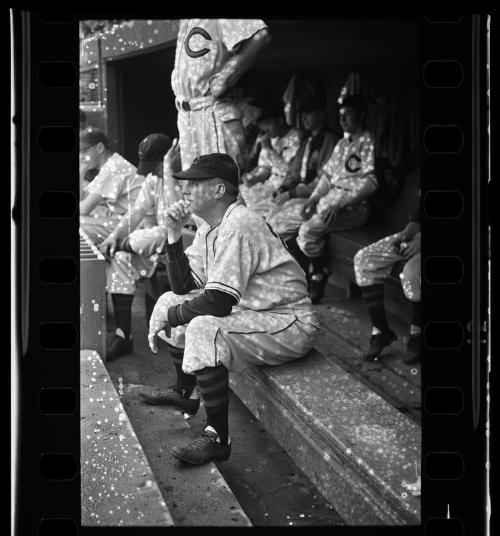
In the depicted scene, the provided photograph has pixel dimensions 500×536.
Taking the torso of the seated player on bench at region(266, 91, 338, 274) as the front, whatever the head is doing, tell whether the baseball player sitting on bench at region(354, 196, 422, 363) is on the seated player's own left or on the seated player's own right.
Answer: on the seated player's own left

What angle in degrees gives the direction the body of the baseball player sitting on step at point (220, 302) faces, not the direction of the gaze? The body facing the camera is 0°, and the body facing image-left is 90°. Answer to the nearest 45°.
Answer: approximately 90°

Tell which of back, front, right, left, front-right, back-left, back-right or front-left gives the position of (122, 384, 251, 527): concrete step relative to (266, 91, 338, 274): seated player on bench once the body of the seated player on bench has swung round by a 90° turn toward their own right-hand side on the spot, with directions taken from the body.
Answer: back-left

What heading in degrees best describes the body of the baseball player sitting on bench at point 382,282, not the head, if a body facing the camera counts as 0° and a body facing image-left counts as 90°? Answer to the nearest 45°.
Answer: approximately 45°

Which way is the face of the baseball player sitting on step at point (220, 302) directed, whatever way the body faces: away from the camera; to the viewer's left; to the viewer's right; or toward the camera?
to the viewer's left
